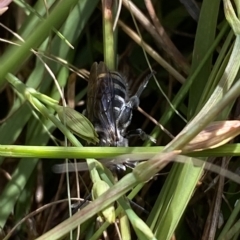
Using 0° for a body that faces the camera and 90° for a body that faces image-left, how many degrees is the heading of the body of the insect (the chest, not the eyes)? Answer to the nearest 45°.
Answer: approximately 0°
